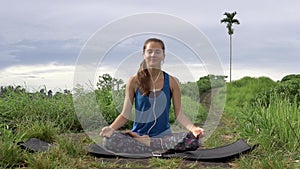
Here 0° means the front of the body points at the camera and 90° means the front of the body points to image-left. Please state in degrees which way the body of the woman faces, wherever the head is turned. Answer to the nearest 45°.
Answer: approximately 0°
